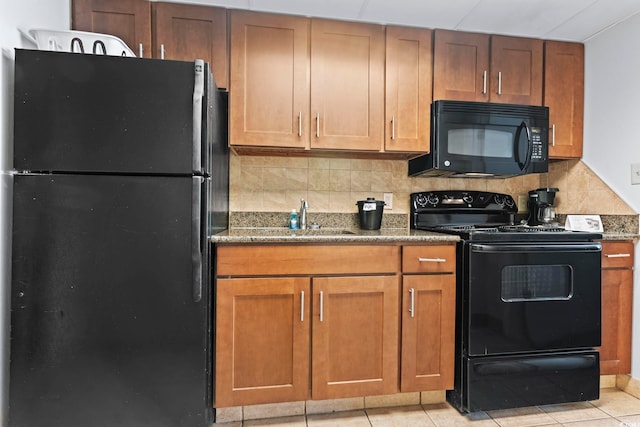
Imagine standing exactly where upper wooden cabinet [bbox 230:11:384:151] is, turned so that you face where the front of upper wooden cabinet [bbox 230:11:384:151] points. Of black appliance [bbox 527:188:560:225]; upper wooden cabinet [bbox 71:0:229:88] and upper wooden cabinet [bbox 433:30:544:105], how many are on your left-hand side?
2

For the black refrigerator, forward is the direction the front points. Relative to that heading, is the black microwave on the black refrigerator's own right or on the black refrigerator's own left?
on the black refrigerator's own left

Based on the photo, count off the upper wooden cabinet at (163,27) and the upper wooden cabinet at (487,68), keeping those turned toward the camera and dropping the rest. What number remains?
2

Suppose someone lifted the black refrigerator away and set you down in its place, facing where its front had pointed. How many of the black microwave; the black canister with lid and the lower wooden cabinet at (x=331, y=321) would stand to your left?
3

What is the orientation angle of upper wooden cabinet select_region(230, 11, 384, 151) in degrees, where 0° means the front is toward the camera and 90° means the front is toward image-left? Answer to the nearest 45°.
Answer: approximately 0°
